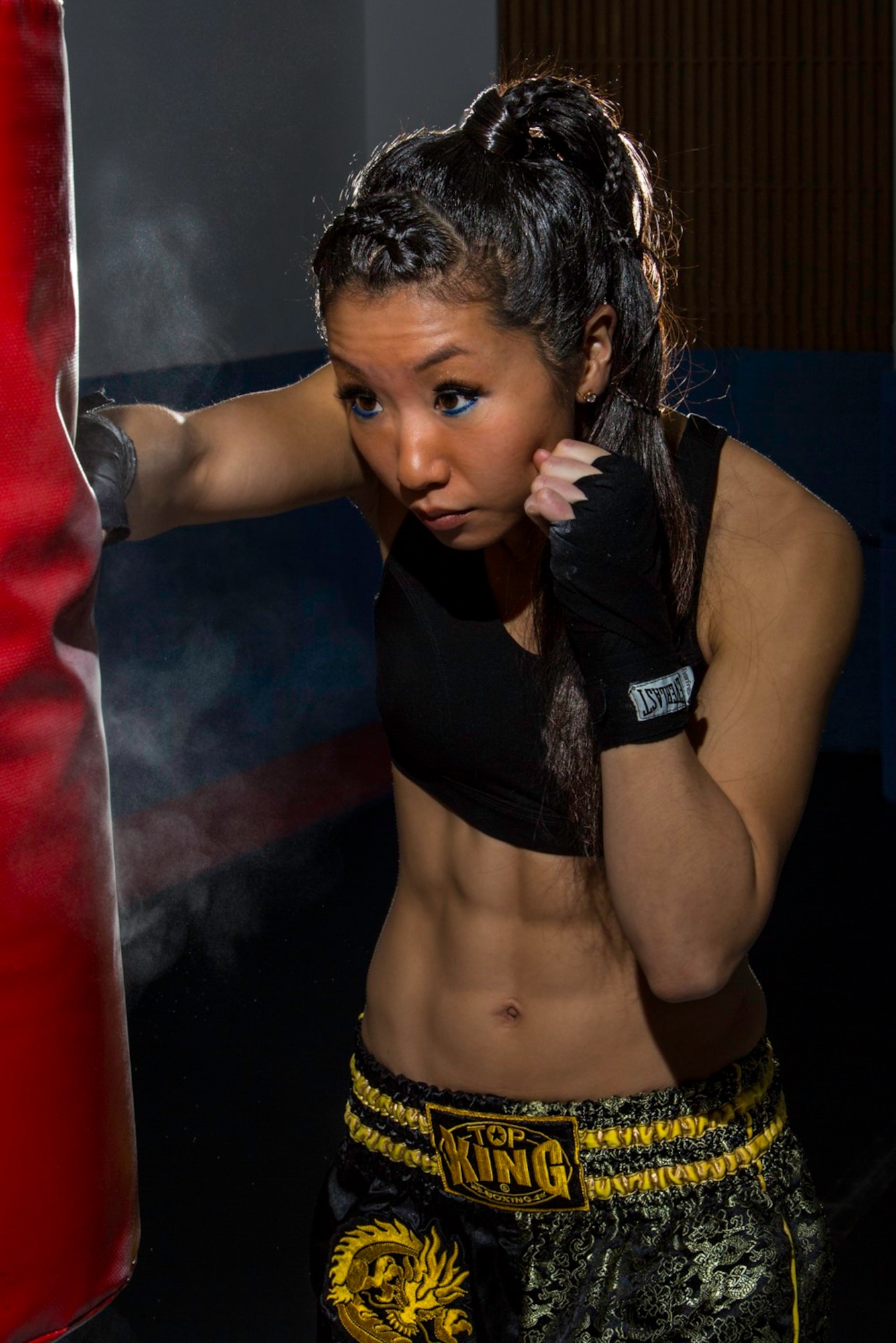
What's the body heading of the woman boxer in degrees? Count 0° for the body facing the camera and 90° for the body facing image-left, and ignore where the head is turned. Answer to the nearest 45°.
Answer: approximately 45°
